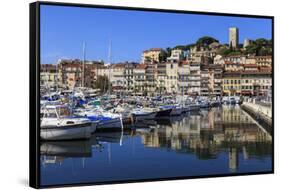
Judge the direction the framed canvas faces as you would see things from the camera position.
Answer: facing the viewer and to the right of the viewer
